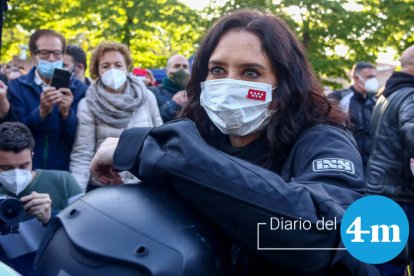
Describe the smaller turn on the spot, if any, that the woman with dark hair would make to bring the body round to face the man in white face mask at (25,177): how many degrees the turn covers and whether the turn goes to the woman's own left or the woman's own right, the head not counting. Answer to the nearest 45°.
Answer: approximately 90° to the woman's own right

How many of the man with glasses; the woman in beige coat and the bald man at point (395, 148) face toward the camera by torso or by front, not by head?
2

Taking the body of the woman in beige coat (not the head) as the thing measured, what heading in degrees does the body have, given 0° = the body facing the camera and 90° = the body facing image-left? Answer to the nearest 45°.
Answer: approximately 0°

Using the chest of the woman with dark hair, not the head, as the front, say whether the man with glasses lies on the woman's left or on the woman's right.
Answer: on the woman's right

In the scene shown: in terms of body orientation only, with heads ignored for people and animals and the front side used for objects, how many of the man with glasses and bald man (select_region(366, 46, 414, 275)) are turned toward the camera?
1
